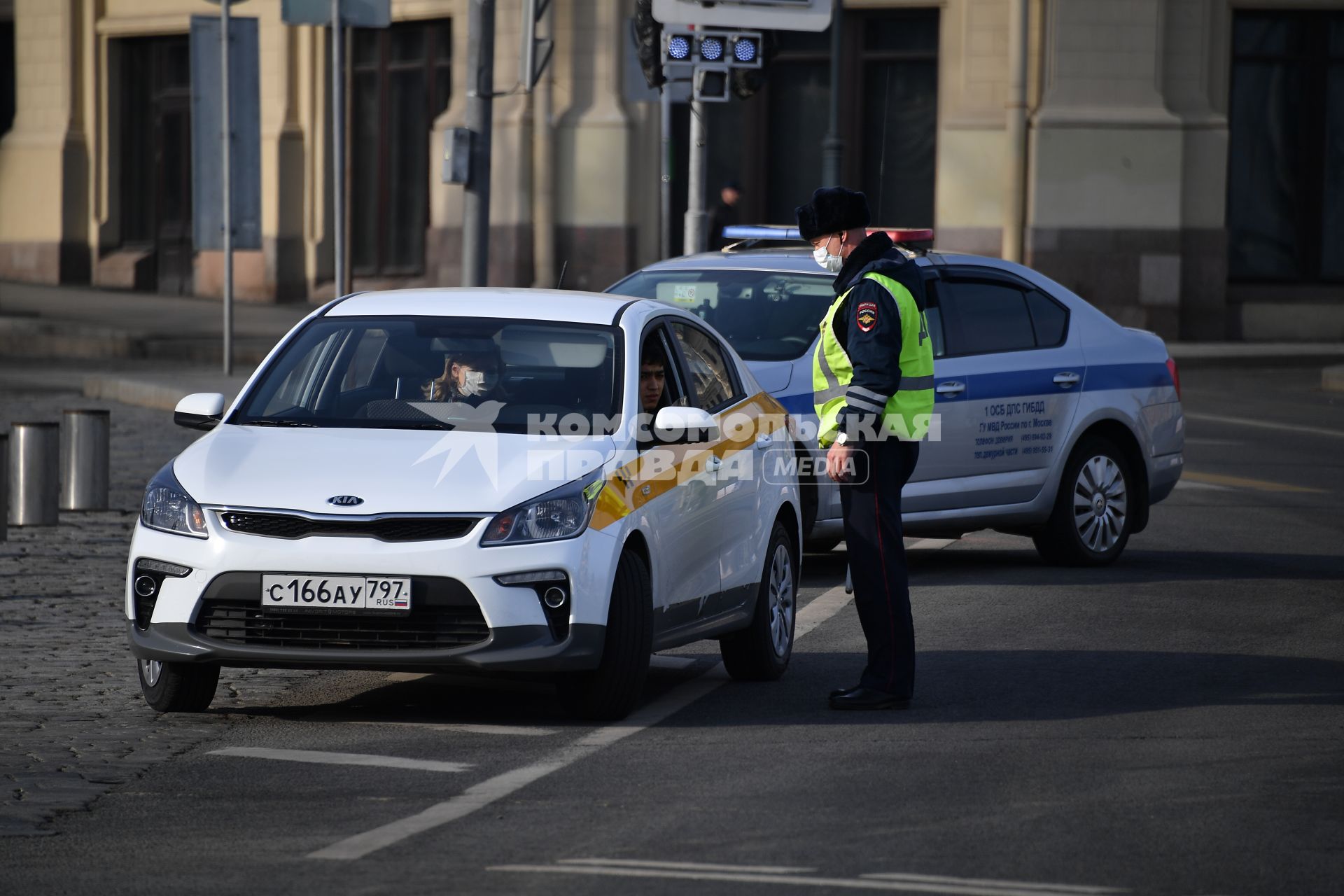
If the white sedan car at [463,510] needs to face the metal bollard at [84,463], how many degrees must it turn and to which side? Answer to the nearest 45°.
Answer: approximately 135° to its right

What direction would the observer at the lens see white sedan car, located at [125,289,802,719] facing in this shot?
facing the viewer and to the left of the viewer

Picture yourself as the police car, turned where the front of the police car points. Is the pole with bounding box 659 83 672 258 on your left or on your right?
on your right

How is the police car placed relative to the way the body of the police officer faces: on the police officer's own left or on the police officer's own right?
on the police officer's own right

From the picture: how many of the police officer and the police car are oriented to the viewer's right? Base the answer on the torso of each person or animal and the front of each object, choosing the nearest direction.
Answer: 0

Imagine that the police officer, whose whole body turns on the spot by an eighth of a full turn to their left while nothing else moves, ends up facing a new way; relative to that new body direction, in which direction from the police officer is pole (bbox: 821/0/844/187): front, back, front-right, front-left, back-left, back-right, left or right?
back-right

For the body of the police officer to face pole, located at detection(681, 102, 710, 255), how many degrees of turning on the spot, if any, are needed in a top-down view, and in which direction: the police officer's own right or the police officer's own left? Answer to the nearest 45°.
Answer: approximately 90° to the police officer's own right

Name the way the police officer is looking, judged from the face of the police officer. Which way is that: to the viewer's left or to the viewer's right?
to the viewer's left

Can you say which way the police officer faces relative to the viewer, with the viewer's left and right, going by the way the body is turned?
facing to the left of the viewer

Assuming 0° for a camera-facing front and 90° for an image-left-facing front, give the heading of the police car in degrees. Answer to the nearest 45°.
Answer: approximately 45°

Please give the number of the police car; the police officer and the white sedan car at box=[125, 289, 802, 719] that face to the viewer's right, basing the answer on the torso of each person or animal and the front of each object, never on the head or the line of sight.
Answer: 0

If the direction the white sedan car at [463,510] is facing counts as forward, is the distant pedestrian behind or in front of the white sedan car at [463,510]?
behind

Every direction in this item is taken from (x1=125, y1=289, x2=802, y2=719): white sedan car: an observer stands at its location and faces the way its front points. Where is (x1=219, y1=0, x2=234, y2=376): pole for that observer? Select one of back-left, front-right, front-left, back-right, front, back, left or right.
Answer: back-right

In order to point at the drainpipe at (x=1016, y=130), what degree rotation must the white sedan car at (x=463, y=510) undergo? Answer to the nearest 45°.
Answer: approximately 135° to its right

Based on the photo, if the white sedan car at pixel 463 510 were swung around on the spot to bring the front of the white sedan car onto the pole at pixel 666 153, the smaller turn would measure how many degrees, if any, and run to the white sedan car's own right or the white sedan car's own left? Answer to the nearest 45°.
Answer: approximately 135° to the white sedan car's own right

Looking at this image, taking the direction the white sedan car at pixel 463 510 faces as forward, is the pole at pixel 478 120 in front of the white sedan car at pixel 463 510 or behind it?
behind

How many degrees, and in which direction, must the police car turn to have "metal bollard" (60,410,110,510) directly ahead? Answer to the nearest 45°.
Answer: approximately 45° to its right
